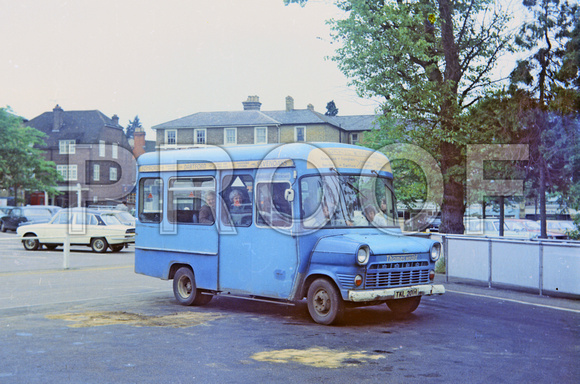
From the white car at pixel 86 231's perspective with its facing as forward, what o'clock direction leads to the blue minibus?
The blue minibus is roughly at 7 o'clock from the white car.

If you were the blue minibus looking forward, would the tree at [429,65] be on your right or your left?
on your left

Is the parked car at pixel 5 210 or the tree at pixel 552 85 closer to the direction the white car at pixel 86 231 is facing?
the parked car

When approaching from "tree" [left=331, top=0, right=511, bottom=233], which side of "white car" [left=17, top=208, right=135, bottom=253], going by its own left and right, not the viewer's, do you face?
back

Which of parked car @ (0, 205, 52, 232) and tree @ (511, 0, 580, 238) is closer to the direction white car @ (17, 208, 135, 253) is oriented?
the parked car

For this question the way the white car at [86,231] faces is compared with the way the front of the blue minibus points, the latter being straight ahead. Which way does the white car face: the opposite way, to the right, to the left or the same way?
the opposite way

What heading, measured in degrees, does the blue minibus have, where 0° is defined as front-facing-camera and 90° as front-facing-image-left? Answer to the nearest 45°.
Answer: approximately 315°

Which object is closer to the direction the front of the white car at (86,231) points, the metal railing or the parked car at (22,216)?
the parked car

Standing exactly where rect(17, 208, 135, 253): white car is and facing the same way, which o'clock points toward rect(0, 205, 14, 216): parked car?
The parked car is roughly at 1 o'clock from the white car.

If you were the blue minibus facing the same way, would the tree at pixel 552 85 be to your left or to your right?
on your left

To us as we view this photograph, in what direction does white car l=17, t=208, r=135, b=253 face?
facing away from the viewer and to the left of the viewer

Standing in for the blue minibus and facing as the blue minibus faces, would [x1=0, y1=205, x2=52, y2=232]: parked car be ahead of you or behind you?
behind
